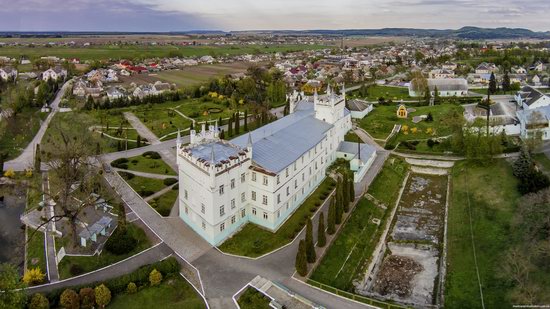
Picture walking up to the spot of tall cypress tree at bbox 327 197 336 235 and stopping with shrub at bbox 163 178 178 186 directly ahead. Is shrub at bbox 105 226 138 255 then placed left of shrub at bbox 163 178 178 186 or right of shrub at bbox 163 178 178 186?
left
